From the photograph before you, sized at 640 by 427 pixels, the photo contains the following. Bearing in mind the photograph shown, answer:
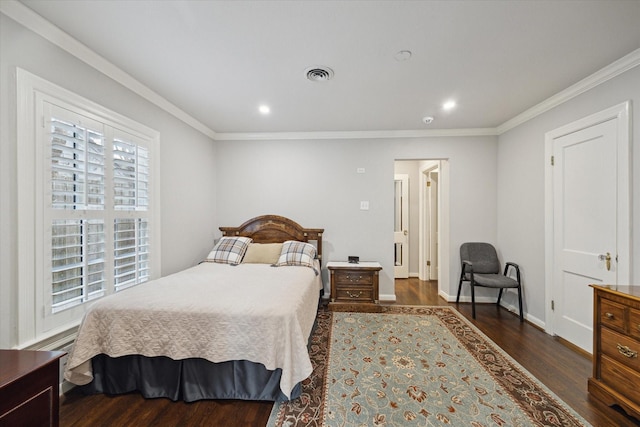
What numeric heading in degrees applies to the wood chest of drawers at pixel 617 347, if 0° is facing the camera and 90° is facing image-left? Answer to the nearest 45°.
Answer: approximately 45°

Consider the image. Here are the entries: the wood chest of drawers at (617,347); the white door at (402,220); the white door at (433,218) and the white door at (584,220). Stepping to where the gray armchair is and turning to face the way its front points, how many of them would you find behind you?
2

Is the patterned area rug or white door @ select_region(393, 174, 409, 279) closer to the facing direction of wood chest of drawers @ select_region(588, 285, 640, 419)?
the patterned area rug

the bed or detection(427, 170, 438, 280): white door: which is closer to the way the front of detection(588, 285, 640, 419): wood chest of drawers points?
the bed

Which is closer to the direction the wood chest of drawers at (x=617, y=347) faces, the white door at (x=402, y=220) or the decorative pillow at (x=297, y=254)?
the decorative pillow

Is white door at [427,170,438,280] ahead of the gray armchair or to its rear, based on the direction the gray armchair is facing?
to the rear

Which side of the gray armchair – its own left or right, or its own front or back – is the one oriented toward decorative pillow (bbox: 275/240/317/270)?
right

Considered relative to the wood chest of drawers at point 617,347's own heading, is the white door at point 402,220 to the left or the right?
on its right

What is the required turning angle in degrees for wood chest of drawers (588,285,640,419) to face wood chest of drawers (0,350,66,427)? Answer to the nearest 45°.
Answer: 0° — it already faces it

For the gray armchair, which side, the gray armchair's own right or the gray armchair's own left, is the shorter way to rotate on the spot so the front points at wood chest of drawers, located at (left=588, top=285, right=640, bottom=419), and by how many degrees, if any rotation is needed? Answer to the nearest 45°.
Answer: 0° — it already faces it
